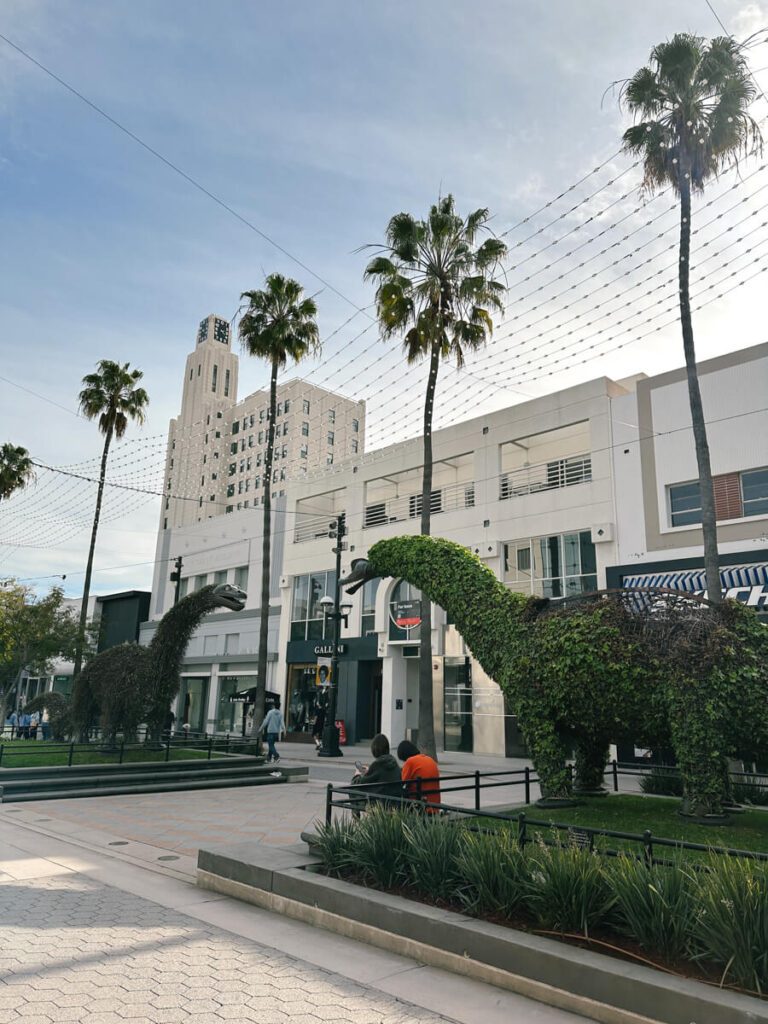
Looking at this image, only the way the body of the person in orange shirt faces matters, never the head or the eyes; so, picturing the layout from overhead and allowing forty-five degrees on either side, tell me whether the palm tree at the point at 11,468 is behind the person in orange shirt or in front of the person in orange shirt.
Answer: in front

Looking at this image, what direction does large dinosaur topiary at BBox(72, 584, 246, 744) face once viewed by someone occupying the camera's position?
facing to the right of the viewer

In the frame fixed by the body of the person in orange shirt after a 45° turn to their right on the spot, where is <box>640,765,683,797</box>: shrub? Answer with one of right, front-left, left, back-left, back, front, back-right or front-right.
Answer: front-right

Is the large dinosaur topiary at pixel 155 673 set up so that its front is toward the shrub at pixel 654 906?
no

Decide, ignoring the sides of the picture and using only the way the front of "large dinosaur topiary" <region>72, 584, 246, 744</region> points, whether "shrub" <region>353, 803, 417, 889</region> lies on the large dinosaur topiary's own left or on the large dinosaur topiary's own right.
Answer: on the large dinosaur topiary's own right

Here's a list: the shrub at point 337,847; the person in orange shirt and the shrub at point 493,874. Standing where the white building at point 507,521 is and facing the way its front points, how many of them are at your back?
0

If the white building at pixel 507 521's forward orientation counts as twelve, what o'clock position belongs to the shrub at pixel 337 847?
The shrub is roughly at 11 o'clock from the white building.

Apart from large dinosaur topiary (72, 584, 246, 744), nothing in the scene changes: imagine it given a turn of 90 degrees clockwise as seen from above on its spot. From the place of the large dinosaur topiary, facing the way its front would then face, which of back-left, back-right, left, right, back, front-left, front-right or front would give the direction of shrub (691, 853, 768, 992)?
front

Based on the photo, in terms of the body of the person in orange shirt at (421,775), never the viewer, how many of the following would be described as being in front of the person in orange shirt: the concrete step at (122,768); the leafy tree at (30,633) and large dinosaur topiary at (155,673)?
3

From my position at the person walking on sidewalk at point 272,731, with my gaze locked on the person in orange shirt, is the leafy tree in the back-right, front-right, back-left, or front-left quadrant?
back-right

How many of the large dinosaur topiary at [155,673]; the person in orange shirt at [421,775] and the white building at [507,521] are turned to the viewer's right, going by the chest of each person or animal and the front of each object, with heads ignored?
1

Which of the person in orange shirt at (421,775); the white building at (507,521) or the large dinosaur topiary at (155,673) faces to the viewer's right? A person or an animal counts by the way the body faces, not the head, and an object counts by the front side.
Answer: the large dinosaur topiary

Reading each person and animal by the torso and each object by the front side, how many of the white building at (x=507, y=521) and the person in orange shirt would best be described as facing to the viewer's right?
0

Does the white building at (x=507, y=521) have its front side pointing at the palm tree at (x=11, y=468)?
no

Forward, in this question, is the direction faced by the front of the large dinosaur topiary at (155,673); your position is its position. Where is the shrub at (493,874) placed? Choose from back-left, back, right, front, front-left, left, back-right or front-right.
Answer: right

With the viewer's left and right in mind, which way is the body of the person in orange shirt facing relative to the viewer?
facing away from the viewer and to the left of the viewer

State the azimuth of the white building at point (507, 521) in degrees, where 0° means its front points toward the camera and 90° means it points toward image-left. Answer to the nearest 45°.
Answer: approximately 45°
